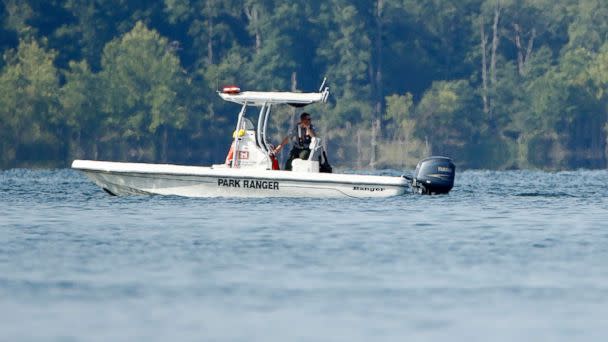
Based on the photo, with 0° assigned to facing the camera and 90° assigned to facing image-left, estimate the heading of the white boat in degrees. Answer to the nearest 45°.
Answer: approximately 90°
